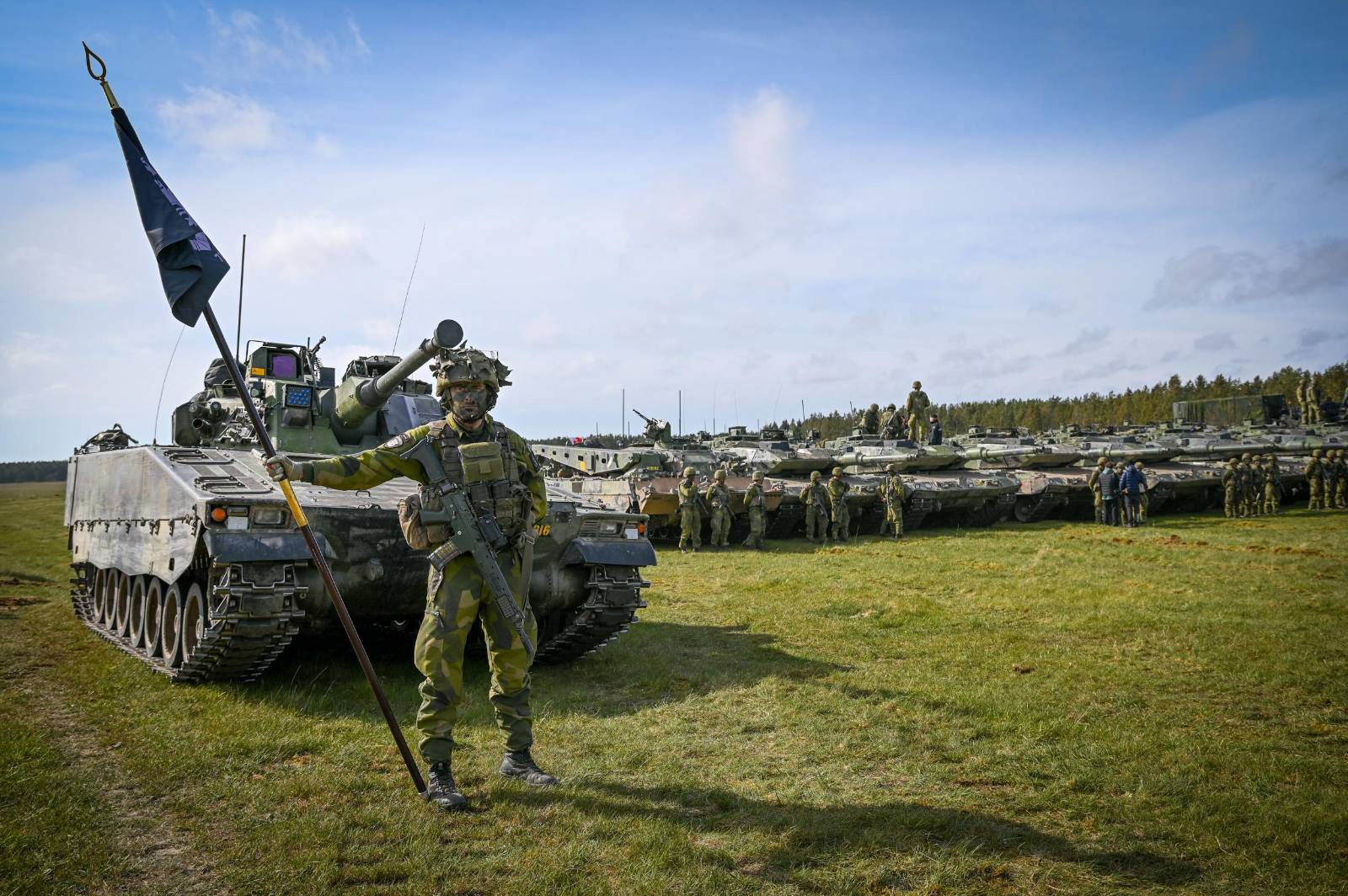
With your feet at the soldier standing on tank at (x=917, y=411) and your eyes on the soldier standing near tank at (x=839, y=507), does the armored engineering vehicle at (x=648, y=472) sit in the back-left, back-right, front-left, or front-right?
front-right

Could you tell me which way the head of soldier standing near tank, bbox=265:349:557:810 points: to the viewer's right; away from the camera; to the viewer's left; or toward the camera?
toward the camera

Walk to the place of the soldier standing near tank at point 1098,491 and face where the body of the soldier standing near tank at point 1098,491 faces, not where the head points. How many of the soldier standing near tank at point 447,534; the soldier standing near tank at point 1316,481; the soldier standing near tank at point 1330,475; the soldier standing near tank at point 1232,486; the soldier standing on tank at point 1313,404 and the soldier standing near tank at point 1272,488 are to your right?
1

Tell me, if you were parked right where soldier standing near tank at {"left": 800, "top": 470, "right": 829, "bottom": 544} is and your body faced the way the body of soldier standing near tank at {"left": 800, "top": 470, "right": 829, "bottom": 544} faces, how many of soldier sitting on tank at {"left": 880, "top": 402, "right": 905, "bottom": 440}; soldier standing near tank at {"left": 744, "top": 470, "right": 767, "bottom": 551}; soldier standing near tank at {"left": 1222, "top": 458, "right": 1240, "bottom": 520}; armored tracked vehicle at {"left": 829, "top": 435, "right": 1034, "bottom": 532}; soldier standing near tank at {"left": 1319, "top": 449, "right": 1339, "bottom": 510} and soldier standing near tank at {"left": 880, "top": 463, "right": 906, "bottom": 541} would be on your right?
1

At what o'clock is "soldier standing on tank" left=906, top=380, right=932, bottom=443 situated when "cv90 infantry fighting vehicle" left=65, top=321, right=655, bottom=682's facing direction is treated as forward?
The soldier standing on tank is roughly at 9 o'clock from the cv90 infantry fighting vehicle.

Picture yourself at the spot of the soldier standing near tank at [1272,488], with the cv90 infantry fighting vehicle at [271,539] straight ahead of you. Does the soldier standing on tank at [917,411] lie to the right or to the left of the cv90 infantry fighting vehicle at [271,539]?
right

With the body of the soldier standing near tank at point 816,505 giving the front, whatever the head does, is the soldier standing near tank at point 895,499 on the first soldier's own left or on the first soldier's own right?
on the first soldier's own left

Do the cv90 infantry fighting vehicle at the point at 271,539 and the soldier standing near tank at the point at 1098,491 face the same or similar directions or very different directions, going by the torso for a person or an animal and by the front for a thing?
same or similar directions
